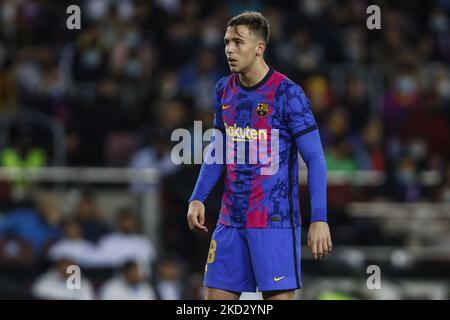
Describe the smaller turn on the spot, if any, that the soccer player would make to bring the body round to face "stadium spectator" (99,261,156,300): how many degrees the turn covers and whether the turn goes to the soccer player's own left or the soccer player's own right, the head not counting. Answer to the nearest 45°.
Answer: approximately 135° to the soccer player's own right

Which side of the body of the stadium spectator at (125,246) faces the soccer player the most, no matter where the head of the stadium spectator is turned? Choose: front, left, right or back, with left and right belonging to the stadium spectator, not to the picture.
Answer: front

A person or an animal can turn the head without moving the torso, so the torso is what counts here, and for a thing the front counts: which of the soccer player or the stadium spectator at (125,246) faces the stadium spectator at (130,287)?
the stadium spectator at (125,246)

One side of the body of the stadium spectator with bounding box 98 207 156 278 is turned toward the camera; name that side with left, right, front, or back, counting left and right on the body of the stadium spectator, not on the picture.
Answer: front

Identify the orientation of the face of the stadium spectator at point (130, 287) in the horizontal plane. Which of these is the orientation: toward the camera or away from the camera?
toward the camera

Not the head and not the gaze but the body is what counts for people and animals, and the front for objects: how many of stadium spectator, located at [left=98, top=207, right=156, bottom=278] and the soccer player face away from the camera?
0

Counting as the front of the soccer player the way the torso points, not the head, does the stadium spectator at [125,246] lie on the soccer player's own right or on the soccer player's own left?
on the soccer player's own right

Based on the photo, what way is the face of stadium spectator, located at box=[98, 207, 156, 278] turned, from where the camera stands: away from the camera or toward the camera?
toward the camera
